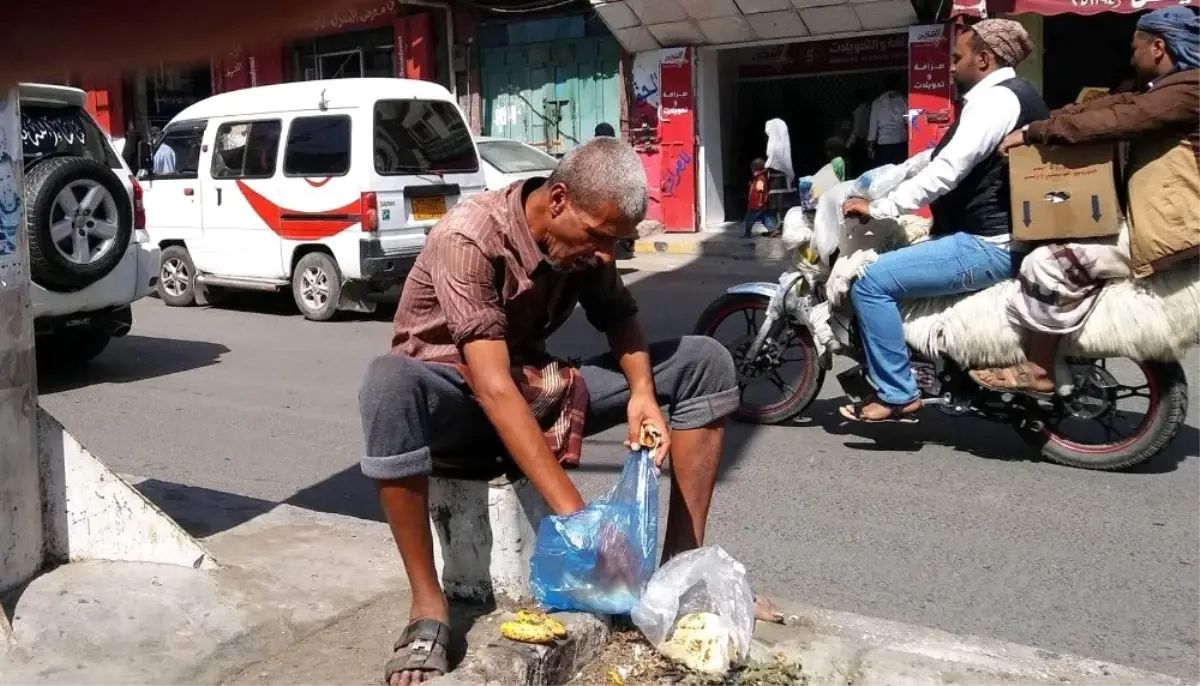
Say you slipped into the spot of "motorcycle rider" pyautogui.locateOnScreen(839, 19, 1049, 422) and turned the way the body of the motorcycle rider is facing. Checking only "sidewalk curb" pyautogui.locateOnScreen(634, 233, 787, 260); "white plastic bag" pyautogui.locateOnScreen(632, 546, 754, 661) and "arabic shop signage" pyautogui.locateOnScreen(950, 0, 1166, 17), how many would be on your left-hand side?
1

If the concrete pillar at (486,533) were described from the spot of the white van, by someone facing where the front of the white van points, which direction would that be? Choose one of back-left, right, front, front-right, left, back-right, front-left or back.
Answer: back-left

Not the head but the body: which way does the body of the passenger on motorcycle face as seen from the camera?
to the viewer's left

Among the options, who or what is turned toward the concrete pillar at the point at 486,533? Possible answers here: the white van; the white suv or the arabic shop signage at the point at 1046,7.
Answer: the arabic shop signage

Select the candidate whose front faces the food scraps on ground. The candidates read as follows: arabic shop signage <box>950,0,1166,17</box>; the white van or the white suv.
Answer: the arabic shop signage

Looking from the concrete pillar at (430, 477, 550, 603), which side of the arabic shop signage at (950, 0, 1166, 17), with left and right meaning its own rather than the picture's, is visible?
front

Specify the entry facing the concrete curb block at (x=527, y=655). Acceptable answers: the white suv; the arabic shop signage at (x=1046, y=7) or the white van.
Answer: the arabic shop signage

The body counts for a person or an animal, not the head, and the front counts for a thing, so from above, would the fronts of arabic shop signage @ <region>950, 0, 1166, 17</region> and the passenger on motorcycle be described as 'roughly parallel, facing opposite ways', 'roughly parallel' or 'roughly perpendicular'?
roughly perpendicular

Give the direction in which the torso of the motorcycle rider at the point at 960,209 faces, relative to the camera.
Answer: to the viewer's left

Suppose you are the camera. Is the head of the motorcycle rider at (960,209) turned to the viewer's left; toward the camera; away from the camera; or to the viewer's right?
to the viewer's left
